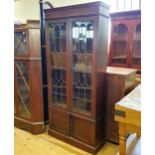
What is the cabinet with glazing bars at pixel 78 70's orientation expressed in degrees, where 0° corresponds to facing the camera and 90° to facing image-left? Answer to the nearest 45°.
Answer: approximately 45°

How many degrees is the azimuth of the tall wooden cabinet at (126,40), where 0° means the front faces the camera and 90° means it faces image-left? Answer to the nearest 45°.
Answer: approximately 45°

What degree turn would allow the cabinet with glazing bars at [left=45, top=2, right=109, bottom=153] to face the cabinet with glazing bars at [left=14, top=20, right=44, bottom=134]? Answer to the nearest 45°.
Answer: approximately 90° to its right

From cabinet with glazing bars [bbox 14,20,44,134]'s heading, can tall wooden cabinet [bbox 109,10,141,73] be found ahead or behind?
behind

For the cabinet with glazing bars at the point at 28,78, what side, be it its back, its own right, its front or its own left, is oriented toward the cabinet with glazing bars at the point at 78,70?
left

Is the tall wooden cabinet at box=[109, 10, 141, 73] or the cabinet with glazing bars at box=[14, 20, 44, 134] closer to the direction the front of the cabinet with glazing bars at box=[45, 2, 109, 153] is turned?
the cabinet with glazing bars

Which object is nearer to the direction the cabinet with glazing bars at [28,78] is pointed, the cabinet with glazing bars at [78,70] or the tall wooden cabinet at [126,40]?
the cabinet with glazing bars

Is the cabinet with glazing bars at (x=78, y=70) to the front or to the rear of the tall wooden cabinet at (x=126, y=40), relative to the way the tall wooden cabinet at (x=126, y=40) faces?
to the front

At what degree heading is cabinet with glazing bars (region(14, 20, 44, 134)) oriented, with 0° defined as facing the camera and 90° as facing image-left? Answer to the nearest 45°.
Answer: approximately 45°
